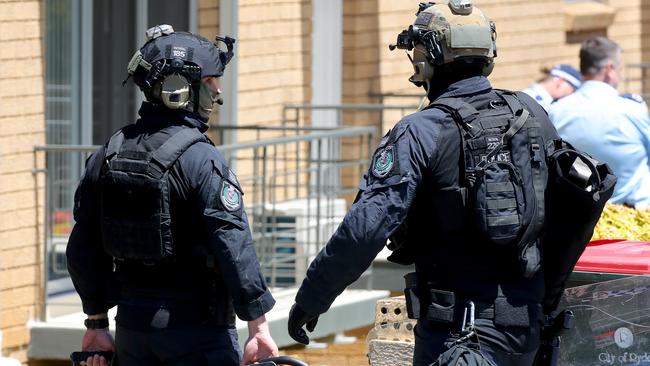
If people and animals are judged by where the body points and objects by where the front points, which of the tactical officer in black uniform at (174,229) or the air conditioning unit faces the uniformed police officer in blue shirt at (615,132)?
the tactical officer in black uniform

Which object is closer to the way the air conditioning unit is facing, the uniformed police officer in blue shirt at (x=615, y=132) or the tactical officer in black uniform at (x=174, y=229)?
the tactical officer in black uniform

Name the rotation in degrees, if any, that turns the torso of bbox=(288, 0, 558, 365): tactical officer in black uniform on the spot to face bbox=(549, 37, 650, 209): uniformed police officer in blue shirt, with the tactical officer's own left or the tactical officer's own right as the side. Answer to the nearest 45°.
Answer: approximately 45° to the tactical officer's own right

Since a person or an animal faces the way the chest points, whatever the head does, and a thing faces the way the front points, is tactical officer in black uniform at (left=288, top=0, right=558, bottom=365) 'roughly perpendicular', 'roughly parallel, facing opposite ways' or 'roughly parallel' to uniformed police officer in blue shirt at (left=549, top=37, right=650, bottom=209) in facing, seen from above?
roughly perpendicular

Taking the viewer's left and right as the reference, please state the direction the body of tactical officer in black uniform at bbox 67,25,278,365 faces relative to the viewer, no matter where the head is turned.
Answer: facing away from the viewer and to the right of the viewer

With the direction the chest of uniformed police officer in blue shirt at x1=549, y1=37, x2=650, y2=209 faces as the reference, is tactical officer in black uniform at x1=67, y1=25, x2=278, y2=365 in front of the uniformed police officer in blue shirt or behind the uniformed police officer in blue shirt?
behind

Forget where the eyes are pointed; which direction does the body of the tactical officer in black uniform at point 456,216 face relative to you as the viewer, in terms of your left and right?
facing away from the viewer and to the left of the viewer

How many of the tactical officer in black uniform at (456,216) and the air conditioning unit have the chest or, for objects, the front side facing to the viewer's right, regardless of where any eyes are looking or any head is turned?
0

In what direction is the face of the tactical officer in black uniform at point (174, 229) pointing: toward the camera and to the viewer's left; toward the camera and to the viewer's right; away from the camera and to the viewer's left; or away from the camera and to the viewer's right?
away from the camera and to the viewer's right

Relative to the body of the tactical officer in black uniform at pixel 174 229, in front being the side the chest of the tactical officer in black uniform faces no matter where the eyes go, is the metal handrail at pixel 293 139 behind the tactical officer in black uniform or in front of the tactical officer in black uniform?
in front
